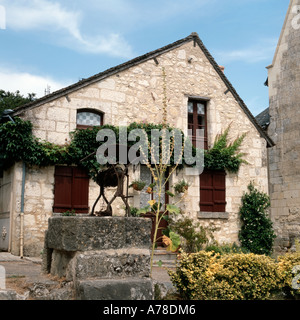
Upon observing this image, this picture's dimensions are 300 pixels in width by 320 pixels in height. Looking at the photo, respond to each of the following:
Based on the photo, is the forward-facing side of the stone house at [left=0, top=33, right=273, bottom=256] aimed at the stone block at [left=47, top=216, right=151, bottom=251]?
yes

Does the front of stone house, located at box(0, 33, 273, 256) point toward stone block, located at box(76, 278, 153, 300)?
yes

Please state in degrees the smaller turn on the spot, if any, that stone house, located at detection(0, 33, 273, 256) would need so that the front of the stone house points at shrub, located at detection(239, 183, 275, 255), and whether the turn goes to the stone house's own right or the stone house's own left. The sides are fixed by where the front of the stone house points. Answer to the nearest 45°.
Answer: approximately 90° to the stone house's own left

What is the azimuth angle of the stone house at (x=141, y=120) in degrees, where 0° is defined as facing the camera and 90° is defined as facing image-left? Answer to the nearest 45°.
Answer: approximately 0°

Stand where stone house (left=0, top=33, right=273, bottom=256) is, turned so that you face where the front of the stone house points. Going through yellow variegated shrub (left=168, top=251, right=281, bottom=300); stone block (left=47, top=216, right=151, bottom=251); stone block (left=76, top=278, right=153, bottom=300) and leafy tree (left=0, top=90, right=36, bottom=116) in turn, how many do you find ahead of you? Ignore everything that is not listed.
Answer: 3

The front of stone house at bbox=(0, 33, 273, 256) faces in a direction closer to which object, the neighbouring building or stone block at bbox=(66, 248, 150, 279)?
the stone block

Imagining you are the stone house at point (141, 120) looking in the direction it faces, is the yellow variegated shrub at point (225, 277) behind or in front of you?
in front

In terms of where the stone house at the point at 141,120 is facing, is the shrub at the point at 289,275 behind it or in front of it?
in front

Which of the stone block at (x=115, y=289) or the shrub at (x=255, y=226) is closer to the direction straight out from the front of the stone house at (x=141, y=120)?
the stone block

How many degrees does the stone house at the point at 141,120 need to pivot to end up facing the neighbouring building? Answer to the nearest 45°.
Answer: approximately 135° to its left

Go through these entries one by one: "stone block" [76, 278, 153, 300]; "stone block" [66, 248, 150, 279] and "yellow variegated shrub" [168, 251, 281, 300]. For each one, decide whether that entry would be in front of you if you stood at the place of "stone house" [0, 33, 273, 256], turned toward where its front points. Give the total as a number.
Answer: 3
